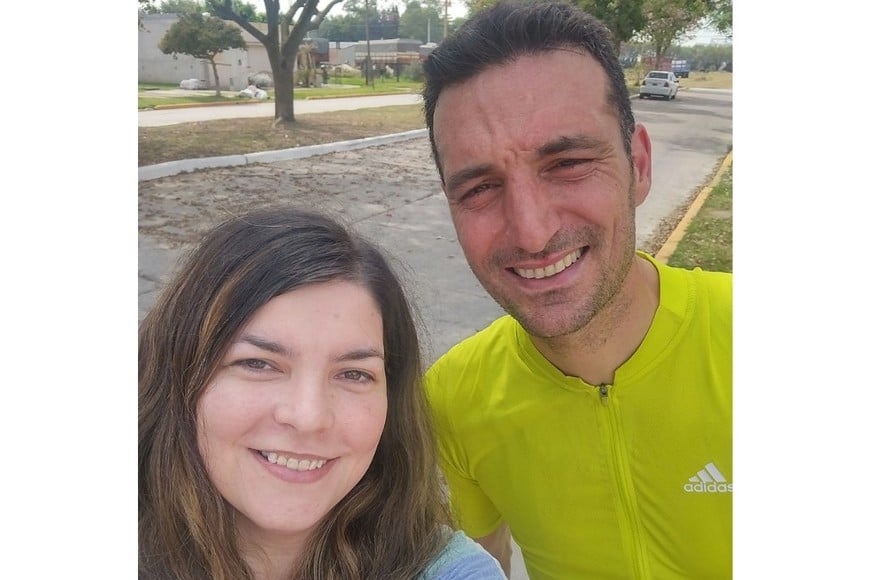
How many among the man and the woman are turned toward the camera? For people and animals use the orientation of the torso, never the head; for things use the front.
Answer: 2

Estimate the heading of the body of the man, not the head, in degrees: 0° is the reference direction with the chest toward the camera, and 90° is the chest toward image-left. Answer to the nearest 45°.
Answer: approximately 0°
